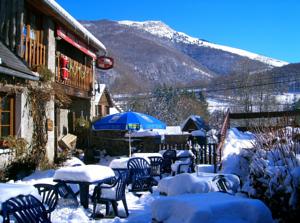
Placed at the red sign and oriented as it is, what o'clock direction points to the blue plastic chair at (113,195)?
The blue plastic chair is roughly at 12 o'clock from the red sign.

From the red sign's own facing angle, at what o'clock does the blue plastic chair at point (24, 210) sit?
The blue plastic chair is roughly at 12 o'clock from the red sign.

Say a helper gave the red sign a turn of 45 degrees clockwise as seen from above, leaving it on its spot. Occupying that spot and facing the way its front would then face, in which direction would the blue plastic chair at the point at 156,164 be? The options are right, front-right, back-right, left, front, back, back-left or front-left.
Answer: front-left

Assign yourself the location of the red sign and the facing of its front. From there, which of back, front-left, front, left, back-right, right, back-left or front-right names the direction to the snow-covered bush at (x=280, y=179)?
front

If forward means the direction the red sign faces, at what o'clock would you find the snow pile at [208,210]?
The snow pile is roughly at 12 o'clock from the red sign.

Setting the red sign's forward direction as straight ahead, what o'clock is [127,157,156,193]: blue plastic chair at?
The blue plastic chair is roughly at 12 o'clock from the red sign.

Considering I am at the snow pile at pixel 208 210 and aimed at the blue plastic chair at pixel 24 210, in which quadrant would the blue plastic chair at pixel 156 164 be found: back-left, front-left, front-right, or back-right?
front-right

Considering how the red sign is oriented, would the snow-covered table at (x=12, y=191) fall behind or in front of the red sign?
in front

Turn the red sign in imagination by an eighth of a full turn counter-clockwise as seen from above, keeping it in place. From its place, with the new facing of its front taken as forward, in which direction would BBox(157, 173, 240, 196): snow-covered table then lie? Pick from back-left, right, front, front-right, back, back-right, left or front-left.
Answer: front-right

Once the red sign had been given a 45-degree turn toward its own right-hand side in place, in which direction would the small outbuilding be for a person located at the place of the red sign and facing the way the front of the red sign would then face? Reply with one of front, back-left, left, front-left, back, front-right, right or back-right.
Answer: back-left

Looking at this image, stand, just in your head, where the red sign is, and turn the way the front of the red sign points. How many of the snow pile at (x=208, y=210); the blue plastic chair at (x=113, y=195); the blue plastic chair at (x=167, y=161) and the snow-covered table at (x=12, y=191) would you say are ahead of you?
4

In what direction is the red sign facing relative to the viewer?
toward the camera
